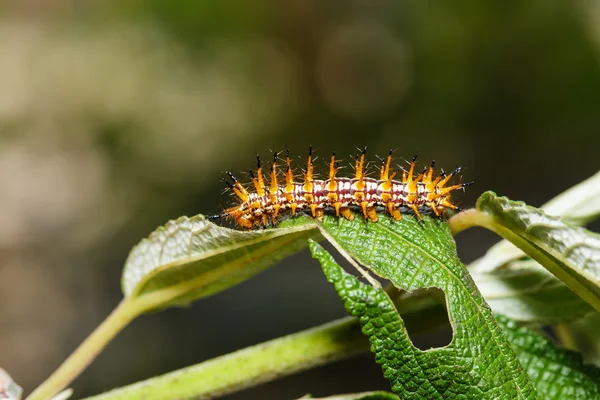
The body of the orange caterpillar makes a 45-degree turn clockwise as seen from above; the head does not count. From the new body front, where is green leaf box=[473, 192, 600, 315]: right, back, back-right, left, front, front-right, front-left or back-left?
back

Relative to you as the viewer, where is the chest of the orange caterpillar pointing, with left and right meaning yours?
facing to the left of the viewer

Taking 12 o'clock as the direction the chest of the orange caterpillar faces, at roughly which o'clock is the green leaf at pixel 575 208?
The green leaf is roughly at 6 o'clock from the orange caterpillar.
